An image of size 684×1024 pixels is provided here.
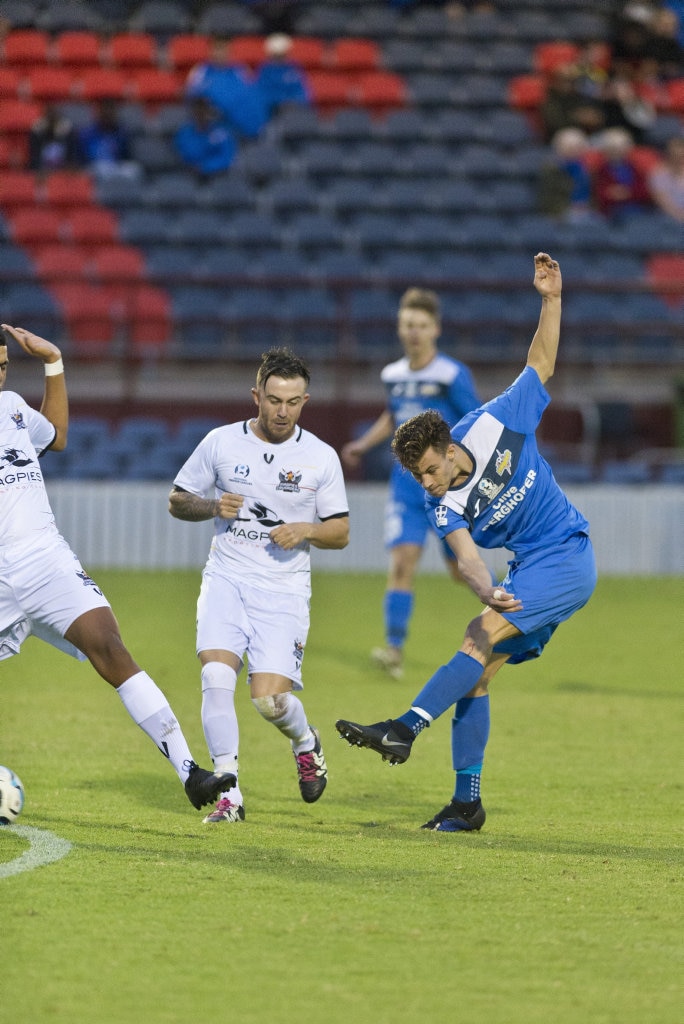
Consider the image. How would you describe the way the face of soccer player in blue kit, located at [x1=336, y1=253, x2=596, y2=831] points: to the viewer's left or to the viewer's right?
to the viewer's left

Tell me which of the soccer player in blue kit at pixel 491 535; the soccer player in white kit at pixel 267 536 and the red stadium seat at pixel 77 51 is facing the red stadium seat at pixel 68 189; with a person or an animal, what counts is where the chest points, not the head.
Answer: the red stadium seat at pixel 77 51

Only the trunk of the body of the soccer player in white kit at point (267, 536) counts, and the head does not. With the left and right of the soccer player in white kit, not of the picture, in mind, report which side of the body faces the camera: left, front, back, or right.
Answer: front

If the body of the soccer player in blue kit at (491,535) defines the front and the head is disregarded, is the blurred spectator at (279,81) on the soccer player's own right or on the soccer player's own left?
on the soccer player's own right

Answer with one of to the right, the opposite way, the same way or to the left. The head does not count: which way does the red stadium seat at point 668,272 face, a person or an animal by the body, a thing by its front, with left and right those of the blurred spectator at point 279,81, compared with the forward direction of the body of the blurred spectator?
the same way

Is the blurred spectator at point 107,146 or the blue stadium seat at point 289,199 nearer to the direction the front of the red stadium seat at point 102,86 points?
the blurred spectator

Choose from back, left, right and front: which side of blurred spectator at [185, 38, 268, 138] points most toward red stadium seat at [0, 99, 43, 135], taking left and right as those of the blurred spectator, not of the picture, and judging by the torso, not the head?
right

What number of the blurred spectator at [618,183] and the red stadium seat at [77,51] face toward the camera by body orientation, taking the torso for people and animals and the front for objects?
2

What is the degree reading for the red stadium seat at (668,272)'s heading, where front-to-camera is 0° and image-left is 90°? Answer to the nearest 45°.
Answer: approximately 0°

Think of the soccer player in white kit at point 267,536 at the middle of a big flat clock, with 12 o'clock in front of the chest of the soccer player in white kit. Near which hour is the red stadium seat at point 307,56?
The red stadium seat is roughly at 6 o'clock from the soccer player in white kit.

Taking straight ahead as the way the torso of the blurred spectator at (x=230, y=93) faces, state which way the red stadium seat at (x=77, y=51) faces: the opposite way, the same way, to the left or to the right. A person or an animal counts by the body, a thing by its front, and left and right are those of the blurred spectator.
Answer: the same way

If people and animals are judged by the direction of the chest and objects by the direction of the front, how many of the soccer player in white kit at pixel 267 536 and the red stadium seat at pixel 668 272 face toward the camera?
2

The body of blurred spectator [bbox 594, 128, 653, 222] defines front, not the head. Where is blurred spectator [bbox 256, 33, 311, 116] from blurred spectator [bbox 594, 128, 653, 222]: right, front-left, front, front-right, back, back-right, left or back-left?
right

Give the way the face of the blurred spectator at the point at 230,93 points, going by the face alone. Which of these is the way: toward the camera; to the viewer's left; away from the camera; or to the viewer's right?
toward the camera

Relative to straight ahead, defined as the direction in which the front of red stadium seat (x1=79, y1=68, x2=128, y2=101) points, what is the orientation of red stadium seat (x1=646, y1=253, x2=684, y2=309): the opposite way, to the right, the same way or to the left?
the same way

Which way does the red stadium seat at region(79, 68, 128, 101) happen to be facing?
toward the camera

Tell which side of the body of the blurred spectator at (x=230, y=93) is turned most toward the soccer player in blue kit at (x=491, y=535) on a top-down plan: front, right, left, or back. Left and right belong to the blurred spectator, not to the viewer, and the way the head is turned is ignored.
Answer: front

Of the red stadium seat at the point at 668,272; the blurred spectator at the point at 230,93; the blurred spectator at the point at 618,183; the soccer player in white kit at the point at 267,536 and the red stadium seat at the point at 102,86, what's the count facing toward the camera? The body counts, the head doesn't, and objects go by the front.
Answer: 5
